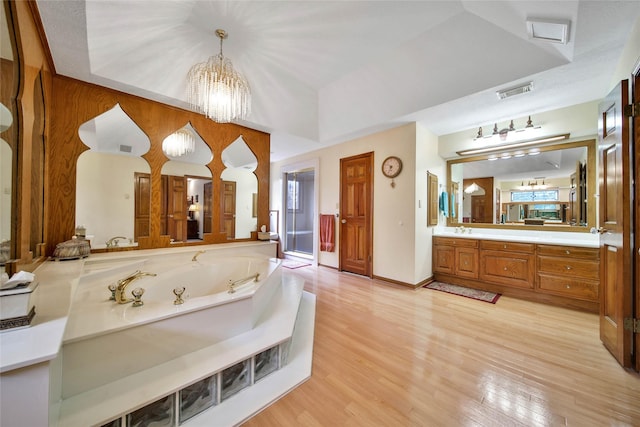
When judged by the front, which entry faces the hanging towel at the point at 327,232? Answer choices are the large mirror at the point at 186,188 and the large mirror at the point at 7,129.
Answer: the large mirror at the point at 7,129

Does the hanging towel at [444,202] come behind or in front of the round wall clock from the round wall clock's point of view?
behind

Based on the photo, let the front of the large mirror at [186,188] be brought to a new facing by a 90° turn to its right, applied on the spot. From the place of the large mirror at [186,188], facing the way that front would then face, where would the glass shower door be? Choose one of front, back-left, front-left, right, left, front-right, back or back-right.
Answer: back-right

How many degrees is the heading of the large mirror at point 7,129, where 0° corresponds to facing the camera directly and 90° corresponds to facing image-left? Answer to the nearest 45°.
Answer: approximately 270°

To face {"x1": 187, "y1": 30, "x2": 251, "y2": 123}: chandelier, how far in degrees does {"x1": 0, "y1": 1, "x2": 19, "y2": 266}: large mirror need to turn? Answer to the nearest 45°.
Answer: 0° — it already faces it

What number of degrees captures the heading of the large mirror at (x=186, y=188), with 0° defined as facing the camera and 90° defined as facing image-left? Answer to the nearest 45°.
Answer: approximately 0°

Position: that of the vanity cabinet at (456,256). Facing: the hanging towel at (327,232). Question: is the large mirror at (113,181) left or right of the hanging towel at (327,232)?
left

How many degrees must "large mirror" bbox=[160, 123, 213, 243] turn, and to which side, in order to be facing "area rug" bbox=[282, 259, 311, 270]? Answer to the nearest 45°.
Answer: approximately 135° to its left

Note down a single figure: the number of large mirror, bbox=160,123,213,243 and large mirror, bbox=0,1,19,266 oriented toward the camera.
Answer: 1

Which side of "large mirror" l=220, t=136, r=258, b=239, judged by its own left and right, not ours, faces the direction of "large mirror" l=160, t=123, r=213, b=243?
right

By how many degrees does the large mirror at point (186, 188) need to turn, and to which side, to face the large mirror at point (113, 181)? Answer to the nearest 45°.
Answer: approximately 90° to its right
